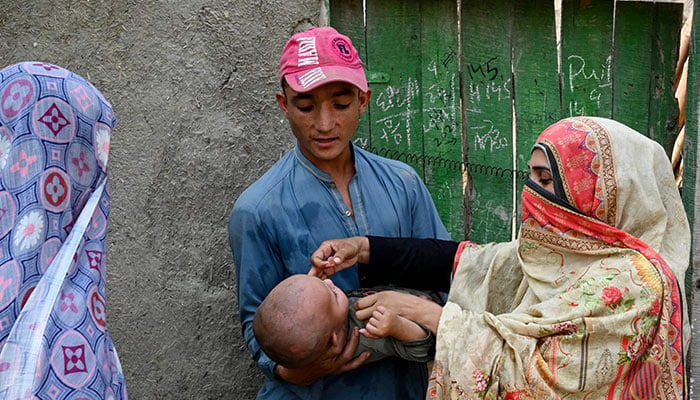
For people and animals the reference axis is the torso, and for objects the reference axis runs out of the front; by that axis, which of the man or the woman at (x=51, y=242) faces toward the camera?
the man

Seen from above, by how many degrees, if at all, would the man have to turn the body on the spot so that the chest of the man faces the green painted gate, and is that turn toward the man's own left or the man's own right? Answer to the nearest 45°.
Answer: approximately 135° to the man's own left

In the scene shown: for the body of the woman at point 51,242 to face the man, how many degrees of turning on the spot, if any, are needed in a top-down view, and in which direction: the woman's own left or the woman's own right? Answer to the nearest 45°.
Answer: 0° — they already face them

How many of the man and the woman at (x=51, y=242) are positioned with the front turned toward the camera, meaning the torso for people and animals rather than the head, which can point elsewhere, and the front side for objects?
1

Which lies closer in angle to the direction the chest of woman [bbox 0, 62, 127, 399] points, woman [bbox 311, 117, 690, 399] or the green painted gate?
the green painted gate

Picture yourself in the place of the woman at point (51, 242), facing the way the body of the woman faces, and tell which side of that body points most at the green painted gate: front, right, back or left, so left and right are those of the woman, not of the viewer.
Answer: front

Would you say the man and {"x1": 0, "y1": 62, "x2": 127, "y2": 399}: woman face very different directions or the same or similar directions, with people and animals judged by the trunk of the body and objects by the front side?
very different directions

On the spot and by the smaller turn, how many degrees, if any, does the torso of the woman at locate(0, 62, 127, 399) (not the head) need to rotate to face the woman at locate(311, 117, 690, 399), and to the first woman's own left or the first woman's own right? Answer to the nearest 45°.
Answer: approximately 45° to the first woman's own right

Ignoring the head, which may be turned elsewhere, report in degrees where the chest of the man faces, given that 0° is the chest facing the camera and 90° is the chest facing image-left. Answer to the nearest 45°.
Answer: approximately 0°

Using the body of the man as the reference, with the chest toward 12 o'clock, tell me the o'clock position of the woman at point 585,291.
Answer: The woman is roughly at 10 o'clock from the man.

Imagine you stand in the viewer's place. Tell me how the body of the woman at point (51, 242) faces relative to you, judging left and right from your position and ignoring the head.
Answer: facing away from the viewer and to the right of the viewer
